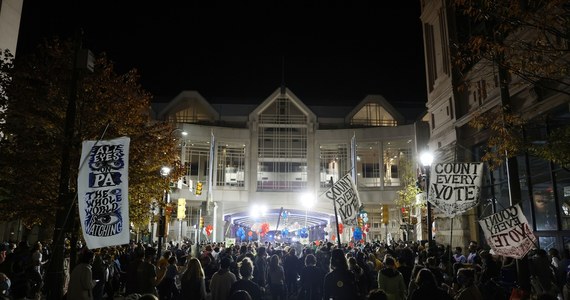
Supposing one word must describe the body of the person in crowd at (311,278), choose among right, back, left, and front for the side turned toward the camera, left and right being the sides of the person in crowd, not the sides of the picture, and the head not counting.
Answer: back

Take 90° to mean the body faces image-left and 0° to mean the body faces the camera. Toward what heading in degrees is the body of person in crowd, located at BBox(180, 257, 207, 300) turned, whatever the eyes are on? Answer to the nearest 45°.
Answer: approximately 180°

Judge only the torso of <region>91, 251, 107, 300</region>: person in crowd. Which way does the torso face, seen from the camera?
away from the camera

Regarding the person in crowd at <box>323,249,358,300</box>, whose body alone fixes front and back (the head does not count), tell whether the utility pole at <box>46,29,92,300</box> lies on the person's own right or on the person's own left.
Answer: on the person's own left

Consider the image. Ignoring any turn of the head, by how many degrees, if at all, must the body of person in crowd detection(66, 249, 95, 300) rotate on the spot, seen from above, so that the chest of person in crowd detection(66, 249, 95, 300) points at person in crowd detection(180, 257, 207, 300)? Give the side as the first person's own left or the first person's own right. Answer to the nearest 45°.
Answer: approximately 45° to the first person's own right

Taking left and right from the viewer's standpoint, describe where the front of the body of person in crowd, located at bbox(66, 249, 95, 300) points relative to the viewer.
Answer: facing away from the viewer and to the right of the viewer

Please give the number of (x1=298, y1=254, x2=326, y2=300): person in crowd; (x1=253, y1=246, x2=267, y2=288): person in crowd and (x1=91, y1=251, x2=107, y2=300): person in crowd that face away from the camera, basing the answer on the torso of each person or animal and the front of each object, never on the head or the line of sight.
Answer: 3

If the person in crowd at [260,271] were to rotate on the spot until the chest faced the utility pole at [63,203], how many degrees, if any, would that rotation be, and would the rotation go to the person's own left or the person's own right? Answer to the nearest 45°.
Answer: approximately 135° to the person's own left

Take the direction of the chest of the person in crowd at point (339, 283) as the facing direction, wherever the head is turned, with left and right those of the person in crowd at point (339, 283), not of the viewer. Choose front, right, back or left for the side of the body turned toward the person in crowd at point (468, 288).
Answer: right

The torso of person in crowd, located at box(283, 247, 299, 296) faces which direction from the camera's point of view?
away from the camera

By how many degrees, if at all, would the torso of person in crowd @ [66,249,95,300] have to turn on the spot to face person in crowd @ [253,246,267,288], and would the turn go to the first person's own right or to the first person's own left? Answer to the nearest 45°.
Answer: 0° — they already face them

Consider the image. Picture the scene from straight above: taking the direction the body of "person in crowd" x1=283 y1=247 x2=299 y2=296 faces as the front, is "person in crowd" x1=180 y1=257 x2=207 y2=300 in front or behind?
behind

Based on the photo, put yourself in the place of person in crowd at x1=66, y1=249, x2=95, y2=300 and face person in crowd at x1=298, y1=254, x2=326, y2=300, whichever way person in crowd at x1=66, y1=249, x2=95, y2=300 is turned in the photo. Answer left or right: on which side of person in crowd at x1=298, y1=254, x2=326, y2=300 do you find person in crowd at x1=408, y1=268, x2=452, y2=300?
right

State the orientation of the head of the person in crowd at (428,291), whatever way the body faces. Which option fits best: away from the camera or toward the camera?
away from the camera

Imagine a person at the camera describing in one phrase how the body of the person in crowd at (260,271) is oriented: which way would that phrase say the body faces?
away from the camera

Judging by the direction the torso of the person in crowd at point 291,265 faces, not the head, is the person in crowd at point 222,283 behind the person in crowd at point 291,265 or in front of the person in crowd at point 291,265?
behind
